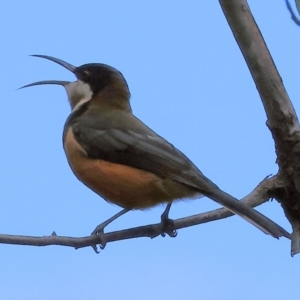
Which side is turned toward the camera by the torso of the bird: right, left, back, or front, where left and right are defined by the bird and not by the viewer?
left

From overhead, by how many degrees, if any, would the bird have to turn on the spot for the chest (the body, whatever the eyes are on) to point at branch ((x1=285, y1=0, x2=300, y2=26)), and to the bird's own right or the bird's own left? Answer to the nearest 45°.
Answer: approximately 135° to the bird's own left

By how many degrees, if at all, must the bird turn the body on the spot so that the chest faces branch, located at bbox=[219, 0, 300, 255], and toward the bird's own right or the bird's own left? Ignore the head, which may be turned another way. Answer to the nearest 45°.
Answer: approximately 135° to the bird's own left
